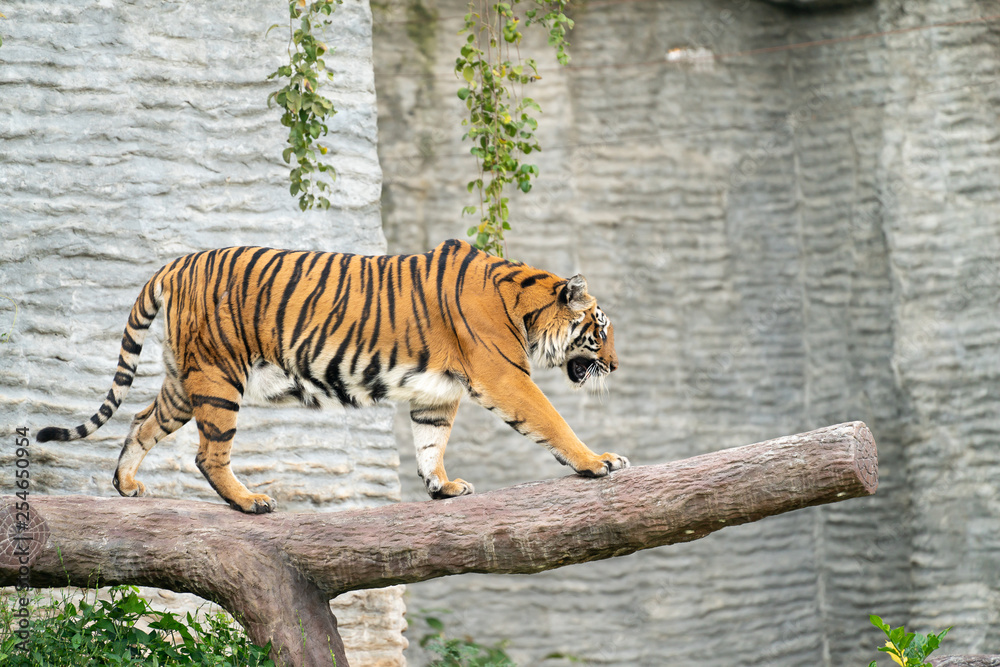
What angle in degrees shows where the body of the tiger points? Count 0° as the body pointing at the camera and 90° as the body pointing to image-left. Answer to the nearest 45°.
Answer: approximately 270°

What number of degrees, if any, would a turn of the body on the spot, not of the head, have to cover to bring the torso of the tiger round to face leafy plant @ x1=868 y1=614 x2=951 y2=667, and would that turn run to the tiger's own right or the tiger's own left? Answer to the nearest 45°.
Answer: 0° — it already faces it
